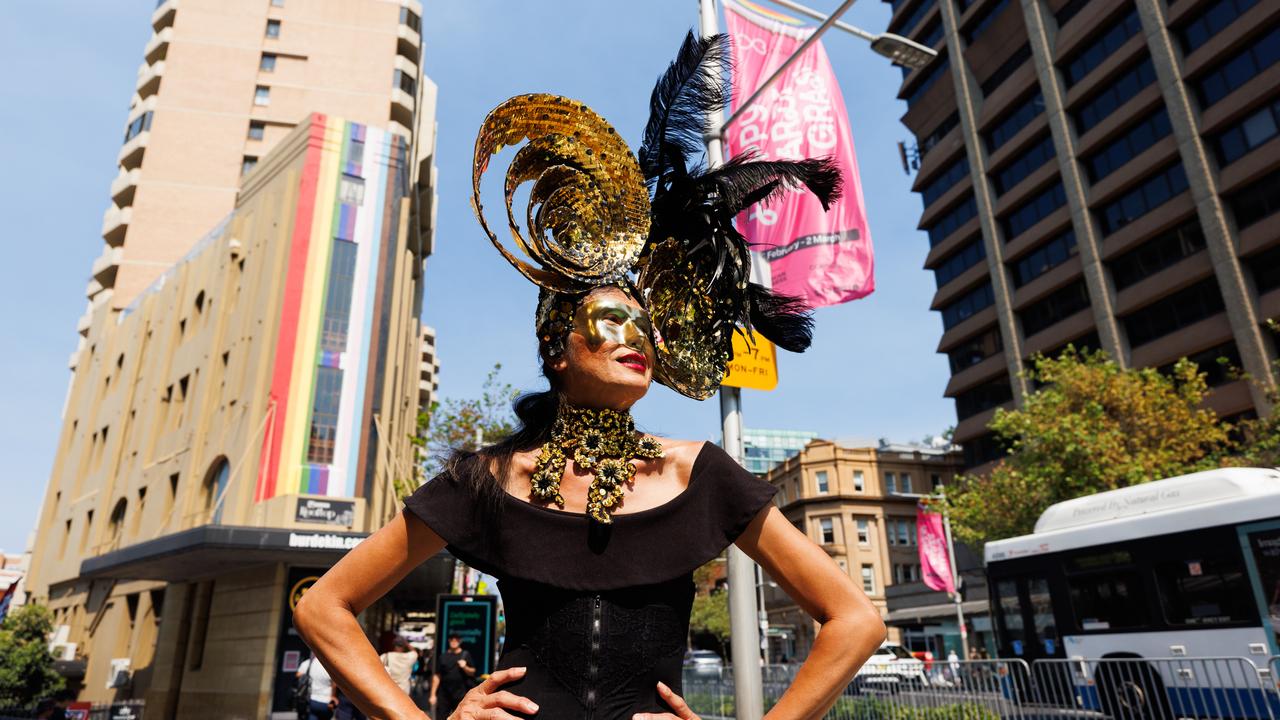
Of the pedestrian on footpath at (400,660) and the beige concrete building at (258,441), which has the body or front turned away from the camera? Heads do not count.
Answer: the pedestrian on footpath

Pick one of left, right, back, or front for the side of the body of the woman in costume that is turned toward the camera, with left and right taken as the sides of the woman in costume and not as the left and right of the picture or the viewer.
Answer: front

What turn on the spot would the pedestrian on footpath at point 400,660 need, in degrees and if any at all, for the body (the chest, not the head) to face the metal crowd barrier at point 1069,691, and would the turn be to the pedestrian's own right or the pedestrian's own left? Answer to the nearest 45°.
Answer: approximately 90° to the pedestrian's own right

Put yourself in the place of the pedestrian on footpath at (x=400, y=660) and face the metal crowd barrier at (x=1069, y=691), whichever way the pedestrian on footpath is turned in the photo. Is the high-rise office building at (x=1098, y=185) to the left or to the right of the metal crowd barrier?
left

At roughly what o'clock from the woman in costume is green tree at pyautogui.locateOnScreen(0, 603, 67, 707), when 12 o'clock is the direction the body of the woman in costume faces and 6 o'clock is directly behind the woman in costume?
The green tree is roughly at 5 o'clock from the woman in costume.

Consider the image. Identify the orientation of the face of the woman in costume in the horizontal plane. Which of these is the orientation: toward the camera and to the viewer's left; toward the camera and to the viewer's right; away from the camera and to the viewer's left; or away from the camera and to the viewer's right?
toward the camera and to the viewer's right

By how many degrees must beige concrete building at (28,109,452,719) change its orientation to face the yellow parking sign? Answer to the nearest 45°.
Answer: approximately 45° to its right

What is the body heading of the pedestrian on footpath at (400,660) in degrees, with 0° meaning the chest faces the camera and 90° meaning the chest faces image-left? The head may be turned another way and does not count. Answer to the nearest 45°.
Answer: approximately 180°

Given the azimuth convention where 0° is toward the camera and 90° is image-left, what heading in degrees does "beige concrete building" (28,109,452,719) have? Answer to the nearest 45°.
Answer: approximately 315°

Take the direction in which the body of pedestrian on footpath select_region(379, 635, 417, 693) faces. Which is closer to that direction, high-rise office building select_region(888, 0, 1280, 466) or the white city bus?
the high-rise office building

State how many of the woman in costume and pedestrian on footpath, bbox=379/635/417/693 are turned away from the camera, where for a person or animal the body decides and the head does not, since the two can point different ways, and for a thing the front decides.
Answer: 1

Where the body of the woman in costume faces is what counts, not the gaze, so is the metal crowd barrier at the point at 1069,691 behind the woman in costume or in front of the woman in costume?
behind
